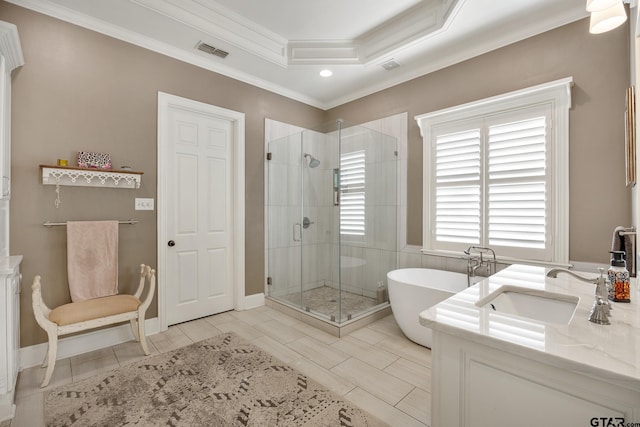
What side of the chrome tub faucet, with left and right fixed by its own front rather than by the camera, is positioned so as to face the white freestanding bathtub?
front

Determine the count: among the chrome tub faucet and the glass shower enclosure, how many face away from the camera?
0

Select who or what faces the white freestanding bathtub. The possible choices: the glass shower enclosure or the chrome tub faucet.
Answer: the chrome tub faucet

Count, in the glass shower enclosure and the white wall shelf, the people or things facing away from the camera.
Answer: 0

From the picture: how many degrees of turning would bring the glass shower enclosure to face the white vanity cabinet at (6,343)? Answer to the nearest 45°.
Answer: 0° — it already faces it

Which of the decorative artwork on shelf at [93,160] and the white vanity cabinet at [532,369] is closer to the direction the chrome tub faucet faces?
the decorative artwork on shelf

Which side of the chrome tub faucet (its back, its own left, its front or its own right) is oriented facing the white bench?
front

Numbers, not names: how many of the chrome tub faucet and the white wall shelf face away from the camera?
0

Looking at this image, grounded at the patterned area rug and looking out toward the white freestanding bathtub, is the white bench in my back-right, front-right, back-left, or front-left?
back-left

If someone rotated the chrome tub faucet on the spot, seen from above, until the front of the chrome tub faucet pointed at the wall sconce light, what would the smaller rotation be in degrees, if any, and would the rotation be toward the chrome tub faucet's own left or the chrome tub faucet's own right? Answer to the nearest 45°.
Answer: approximately 45° to the chrome tub faucet's own left

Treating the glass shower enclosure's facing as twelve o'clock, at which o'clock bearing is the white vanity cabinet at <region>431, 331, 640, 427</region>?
The white vanity cabinet is roughly at 10 o'clock from the glass shower enclosure.

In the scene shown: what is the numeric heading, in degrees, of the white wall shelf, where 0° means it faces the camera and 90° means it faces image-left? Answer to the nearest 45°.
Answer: approximately 0°

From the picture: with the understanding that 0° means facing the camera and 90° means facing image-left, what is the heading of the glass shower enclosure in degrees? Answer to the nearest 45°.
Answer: approximately 45°
